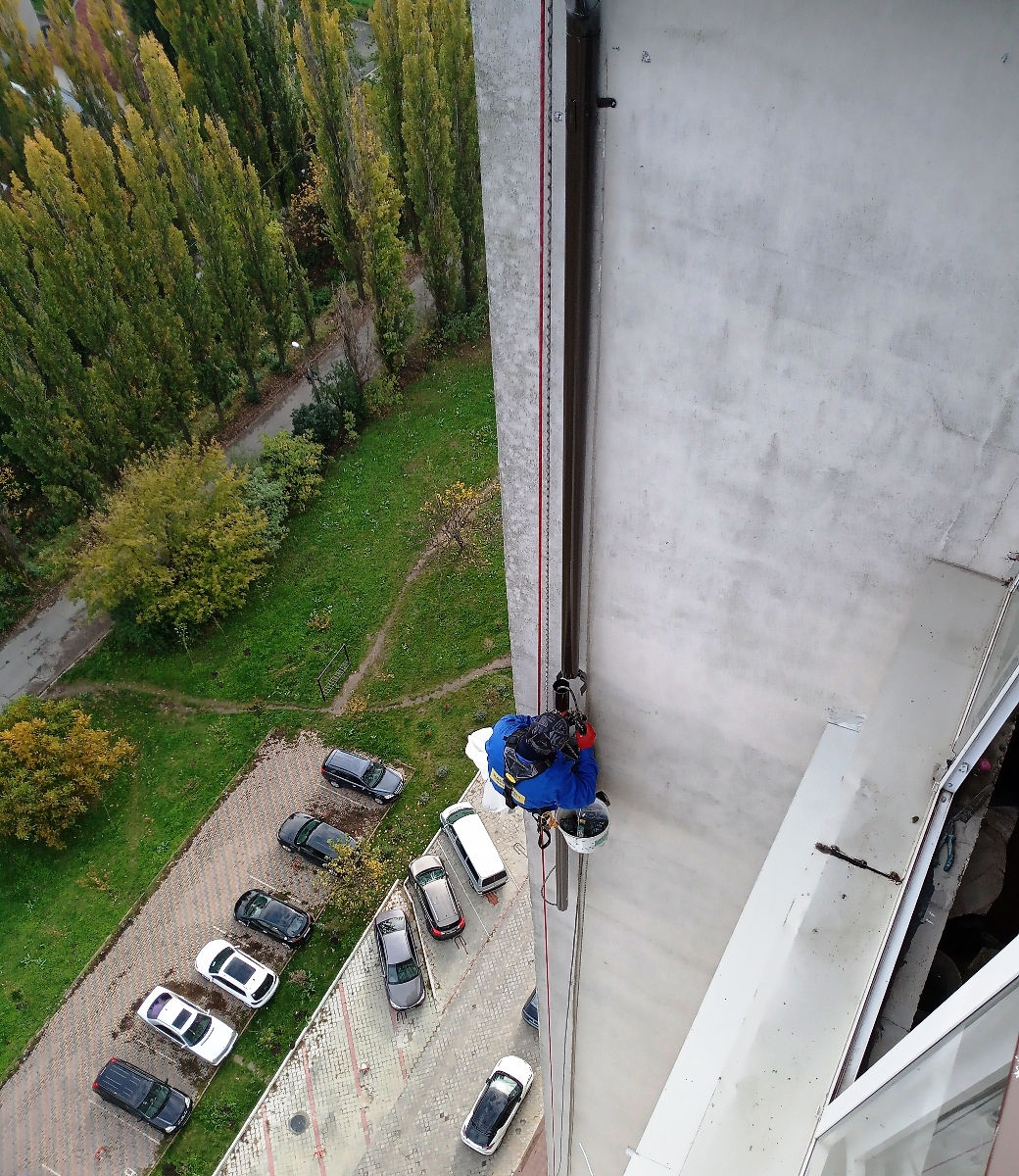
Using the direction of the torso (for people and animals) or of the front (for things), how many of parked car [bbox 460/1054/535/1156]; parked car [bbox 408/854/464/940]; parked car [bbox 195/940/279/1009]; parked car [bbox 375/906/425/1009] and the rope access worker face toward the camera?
1

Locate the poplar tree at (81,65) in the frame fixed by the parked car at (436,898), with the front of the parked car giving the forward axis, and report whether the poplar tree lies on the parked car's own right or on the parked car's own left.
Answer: on the parked car's own left

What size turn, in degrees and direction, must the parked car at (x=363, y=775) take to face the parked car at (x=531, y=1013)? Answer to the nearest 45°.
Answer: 0° — it already faces it

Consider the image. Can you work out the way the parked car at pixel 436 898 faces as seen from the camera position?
facing away from the viewer
